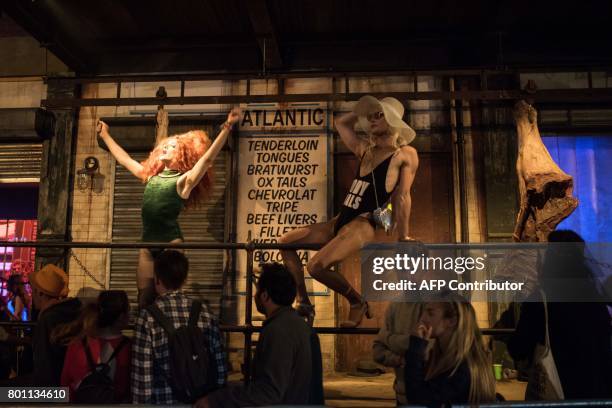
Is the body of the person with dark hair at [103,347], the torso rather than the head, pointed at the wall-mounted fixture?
yes

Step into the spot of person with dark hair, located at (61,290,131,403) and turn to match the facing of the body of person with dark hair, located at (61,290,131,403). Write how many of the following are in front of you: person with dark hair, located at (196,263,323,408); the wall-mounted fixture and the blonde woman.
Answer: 1

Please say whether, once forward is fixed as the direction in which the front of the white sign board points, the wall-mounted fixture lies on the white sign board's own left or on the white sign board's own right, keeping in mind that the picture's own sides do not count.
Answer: on the white sign board's own right

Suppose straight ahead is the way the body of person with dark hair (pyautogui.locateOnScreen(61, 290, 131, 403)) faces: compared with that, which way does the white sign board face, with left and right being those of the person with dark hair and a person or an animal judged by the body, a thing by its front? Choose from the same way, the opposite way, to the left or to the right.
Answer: the opposite way

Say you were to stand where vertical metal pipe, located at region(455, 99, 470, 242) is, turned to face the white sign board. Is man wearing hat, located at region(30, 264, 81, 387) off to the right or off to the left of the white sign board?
left

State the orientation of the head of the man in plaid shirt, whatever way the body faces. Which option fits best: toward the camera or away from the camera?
away from the camera

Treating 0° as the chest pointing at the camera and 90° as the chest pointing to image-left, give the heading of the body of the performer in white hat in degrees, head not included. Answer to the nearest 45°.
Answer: approximately 45°
